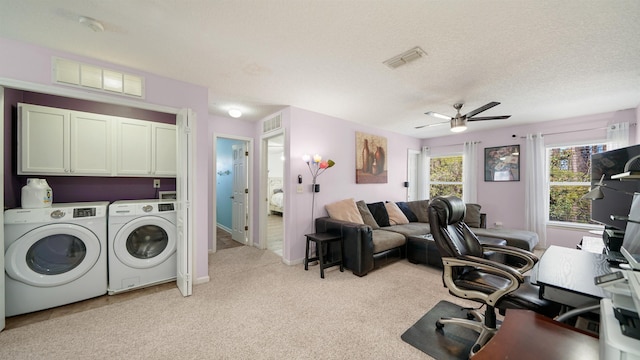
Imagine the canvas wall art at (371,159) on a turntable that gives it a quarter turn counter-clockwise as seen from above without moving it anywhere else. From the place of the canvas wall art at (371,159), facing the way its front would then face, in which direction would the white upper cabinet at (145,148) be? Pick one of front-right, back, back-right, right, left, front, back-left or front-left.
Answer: back

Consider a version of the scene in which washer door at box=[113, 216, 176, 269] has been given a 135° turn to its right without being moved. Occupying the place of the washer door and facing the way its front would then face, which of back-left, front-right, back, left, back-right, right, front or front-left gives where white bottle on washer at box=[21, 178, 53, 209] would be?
front-left

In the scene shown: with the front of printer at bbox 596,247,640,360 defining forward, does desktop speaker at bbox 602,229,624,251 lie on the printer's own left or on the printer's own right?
on the printer's own right

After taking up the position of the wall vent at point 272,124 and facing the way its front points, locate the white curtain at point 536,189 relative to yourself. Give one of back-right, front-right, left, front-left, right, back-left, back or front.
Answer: back-left

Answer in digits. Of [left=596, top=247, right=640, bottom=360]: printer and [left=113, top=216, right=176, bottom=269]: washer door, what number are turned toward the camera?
1

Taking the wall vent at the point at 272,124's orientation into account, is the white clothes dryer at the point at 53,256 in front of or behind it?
in front

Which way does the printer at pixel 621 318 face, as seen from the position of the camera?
facing to the left of the viewer

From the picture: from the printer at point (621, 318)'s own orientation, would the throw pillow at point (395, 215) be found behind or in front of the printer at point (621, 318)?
in front

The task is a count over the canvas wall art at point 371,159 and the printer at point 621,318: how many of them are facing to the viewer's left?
1

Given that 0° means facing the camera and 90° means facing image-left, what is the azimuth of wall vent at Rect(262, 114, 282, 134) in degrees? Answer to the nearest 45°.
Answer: approximately 45°
